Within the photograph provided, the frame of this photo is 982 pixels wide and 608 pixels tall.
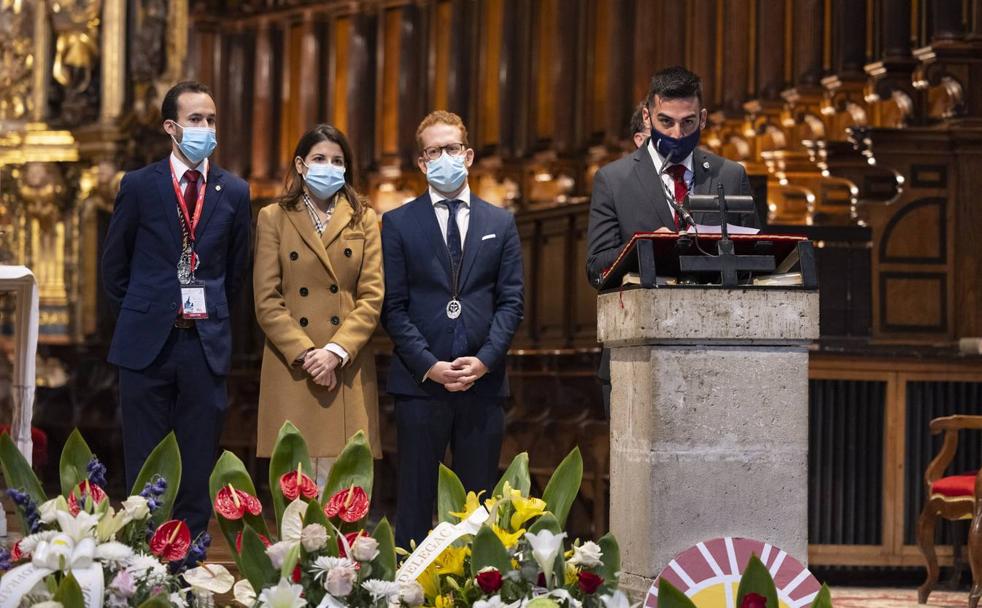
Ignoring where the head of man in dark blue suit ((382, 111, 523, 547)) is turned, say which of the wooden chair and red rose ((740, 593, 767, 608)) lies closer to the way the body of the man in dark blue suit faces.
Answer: the red rose

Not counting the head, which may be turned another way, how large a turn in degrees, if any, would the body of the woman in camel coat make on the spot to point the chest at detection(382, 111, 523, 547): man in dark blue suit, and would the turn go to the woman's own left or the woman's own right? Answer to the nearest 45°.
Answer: approximately 90° to the woman's own left

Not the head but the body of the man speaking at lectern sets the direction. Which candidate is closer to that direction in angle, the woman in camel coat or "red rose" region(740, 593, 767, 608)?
the red rose

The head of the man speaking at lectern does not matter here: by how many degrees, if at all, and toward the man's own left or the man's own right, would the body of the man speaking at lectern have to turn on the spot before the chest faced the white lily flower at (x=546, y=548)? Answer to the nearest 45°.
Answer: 0° — they already face it

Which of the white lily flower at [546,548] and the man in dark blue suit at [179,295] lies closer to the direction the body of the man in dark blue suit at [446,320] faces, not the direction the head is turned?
the white lily flower

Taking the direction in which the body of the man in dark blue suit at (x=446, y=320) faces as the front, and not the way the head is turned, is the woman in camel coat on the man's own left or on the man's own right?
on the man's own right

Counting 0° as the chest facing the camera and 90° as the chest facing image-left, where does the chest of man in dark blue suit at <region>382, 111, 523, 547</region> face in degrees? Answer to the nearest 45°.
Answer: approximately 0°

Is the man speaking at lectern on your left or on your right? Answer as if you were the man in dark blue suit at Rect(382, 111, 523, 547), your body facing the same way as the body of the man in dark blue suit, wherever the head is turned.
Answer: on your left
